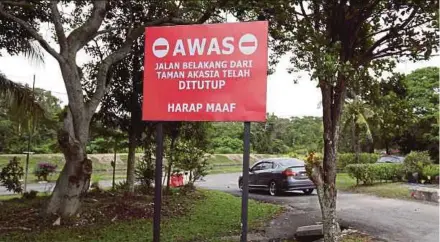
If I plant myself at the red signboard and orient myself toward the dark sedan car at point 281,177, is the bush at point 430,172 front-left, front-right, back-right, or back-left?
front-right

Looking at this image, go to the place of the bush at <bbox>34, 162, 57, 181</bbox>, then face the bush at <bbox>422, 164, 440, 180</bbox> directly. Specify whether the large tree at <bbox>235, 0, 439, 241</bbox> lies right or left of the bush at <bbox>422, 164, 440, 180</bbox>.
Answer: right

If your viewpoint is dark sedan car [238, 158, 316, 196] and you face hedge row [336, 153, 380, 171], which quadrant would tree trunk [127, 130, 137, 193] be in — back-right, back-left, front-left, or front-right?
back-left

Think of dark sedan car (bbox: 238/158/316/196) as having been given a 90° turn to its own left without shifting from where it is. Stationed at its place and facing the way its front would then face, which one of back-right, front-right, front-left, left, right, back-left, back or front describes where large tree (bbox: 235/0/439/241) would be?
front-left

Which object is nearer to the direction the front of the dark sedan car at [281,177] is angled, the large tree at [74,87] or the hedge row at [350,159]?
the hedge row
